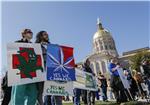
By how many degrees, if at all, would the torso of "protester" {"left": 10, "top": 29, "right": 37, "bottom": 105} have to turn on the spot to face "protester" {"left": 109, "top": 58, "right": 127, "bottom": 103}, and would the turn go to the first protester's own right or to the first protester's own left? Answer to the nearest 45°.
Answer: approximately 90° to the first protester's own left

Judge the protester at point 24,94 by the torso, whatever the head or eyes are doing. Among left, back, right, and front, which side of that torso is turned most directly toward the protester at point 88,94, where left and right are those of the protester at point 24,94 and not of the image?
left
